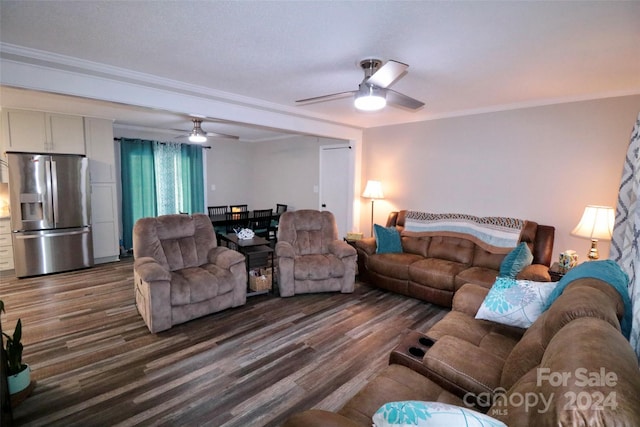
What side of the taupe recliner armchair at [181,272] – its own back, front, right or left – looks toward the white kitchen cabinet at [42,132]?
back

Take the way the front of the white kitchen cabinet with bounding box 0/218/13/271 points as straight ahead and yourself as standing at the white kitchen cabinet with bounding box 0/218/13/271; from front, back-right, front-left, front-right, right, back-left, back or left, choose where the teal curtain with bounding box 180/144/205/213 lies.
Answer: left

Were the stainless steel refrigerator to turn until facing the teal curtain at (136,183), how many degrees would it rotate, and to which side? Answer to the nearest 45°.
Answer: approximately 135° to its left

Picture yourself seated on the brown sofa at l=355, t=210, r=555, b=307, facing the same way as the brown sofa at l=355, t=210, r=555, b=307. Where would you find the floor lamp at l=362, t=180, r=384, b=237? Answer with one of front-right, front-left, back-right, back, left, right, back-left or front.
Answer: right

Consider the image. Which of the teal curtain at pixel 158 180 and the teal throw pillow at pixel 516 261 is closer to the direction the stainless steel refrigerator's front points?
the teal throw pillow

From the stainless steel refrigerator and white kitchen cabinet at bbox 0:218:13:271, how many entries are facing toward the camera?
2

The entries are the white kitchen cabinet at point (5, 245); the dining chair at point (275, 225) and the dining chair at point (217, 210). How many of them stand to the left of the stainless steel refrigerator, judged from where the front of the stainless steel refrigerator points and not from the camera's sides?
2

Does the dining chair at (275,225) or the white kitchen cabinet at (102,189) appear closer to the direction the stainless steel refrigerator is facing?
the dining chair

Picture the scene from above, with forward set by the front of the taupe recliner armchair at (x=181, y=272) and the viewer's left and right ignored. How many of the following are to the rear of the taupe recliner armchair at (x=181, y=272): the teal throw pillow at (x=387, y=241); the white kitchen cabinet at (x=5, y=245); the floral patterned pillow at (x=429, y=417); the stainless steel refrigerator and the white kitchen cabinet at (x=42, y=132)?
3

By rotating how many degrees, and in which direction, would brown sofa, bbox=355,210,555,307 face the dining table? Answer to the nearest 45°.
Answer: approximately 45° to its right

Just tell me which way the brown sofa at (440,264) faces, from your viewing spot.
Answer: facing the viewer and to the left of the viewer

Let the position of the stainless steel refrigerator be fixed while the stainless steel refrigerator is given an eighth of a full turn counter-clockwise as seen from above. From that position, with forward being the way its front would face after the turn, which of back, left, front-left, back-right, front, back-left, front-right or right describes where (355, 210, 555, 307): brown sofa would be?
front
